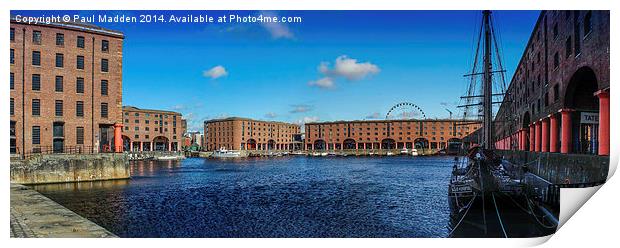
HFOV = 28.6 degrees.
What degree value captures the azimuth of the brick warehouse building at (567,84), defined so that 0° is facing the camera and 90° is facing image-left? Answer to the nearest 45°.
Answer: approximately 45°

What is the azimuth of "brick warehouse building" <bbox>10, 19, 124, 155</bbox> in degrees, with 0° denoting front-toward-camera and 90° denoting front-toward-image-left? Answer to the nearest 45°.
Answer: approximately 0°
